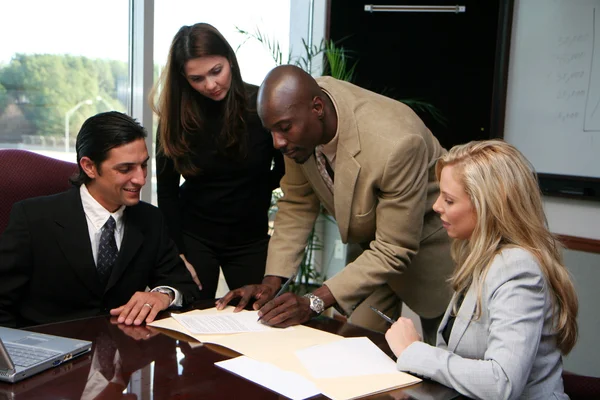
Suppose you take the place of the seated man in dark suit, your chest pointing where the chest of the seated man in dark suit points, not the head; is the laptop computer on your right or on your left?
on your right

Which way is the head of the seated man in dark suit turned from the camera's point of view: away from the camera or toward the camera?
toward the camera

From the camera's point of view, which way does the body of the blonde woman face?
to the viewer's left

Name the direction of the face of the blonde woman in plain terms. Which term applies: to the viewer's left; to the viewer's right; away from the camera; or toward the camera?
to the viewer's left

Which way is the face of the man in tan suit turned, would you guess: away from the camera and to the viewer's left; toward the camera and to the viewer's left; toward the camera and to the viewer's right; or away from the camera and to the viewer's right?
toward the camera and to the viewer's left

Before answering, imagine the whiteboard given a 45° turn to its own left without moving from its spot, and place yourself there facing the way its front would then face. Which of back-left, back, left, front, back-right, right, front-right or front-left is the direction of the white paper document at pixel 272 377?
front-right

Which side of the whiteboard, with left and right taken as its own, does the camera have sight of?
front

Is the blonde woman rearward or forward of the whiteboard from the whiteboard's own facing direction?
forward

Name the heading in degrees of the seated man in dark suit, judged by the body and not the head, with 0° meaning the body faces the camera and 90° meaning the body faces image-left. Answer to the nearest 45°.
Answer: approximately 315°
